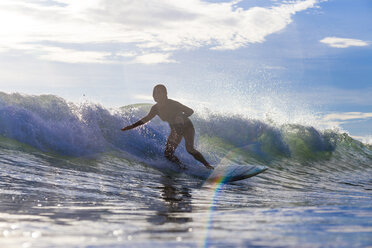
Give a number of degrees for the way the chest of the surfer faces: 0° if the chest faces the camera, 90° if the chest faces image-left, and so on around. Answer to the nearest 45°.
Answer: approximately 45°
